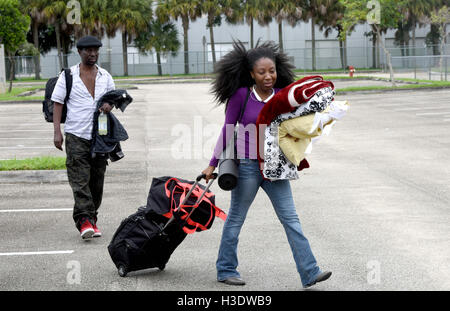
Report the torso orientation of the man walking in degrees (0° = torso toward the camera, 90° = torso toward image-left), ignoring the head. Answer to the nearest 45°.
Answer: approximately 315°
